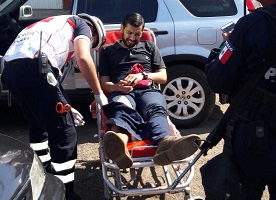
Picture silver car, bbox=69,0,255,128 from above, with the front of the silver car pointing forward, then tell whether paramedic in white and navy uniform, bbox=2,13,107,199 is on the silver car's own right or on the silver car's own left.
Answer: on the silver car's own left

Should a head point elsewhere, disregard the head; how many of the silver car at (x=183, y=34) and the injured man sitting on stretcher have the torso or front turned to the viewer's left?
1

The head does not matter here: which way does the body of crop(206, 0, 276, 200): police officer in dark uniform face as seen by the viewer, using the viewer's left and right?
facing away from the viewer and to the left of the viewer

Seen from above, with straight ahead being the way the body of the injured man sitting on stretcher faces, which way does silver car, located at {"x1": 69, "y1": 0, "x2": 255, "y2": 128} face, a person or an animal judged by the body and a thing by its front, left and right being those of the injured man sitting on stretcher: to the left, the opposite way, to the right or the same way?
to the right

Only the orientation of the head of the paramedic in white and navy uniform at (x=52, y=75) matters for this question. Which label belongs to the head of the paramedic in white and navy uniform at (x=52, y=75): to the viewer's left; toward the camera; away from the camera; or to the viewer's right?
to the viewer's right

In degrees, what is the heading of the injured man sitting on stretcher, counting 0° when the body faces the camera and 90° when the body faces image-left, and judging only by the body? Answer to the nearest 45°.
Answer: approximately 0°

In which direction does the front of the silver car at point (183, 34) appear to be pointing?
to the viewer's left

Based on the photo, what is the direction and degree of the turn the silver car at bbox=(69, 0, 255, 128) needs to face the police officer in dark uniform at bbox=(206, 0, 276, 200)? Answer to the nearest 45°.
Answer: approximately 90° to its left

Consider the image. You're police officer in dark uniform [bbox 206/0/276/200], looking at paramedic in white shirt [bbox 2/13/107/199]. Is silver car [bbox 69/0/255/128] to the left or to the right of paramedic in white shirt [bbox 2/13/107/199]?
right

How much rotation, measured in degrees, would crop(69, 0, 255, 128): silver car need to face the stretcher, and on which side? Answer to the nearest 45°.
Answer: approximately 90° to its left
